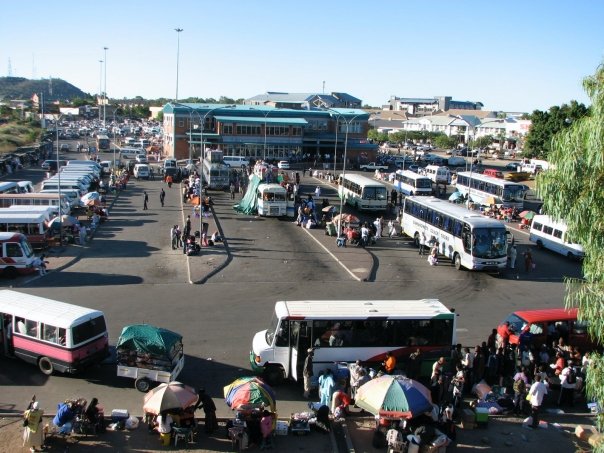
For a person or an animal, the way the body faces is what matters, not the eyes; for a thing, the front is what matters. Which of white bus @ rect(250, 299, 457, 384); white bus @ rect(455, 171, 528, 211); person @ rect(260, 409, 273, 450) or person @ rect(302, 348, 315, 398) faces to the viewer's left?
white bus @ rect(250, 299, 457, 384)

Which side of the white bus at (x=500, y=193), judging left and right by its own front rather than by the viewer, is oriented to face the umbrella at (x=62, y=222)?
right

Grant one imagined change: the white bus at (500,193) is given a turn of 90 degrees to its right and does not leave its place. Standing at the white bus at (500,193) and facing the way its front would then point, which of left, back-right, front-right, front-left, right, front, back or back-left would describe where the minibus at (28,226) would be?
front

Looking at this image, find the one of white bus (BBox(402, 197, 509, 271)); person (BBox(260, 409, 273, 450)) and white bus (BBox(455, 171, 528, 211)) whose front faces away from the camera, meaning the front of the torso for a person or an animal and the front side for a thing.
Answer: the person

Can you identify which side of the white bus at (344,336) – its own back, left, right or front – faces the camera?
left

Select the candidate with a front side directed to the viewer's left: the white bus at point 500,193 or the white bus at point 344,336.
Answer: the white bus at point 344,336

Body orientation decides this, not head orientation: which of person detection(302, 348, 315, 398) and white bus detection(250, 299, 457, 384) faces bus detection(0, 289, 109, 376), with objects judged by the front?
the white bus

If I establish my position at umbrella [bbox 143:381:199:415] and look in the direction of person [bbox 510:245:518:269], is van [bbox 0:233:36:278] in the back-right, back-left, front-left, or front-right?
front-left

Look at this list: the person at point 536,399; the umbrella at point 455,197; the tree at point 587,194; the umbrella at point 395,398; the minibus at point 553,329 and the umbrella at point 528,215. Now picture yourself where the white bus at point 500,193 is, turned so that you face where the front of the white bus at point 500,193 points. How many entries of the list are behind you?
1

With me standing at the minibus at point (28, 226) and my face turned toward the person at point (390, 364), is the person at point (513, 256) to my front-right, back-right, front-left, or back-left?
front-left

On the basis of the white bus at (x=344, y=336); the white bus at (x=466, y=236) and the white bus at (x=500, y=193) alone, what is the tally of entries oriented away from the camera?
0

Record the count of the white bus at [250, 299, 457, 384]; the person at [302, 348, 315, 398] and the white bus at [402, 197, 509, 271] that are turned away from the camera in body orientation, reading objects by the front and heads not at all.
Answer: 0

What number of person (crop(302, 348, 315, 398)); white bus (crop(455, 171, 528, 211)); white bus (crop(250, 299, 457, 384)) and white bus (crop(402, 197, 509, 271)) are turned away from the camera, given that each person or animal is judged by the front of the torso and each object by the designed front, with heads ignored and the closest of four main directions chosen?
0

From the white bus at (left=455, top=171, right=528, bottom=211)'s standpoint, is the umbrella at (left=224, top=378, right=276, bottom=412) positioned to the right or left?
on its right
